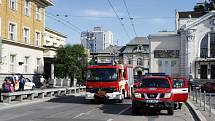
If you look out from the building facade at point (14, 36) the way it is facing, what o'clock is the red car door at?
The red car door is roughly at 1 o'clock from the building facade.

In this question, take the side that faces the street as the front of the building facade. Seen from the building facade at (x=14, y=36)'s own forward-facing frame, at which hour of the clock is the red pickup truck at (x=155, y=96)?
The red pickup truck is roughly at 1 o'clock from the building facade.

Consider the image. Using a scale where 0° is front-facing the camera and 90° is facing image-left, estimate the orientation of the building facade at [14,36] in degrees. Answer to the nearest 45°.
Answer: approximately 315°
